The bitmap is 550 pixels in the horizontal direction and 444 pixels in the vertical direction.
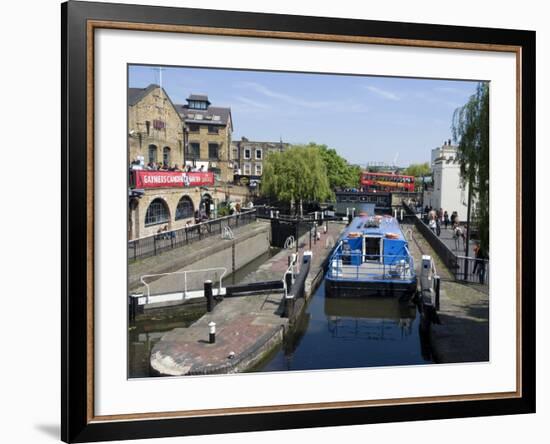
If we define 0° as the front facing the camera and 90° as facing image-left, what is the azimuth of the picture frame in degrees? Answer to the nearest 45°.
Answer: approximately 315°
